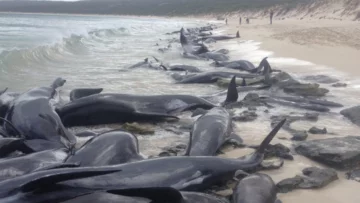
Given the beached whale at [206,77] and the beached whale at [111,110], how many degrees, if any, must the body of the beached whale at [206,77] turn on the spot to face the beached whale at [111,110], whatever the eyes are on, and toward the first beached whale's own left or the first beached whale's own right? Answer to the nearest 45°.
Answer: approximately 90° to the first beached whale's own left

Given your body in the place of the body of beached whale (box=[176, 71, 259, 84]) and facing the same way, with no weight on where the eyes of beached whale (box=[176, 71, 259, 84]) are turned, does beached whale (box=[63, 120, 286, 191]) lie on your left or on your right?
on your left

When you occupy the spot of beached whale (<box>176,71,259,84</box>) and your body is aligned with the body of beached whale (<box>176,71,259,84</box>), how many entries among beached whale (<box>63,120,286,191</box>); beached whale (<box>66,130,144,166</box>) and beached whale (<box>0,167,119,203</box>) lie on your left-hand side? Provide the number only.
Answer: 3

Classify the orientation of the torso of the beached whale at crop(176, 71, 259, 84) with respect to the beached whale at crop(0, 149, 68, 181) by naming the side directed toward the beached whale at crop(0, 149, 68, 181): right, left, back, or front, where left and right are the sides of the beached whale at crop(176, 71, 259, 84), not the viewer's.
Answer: left

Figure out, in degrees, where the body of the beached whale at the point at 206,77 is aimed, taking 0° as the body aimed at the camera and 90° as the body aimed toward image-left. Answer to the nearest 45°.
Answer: approximately 90°

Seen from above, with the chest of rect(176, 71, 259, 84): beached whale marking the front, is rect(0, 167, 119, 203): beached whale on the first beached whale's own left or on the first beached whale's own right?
on the first beached whale's own left

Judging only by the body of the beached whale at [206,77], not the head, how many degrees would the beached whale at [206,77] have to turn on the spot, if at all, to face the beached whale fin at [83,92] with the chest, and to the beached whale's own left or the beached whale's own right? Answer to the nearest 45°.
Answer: approximately 45° to the beached whale's own left

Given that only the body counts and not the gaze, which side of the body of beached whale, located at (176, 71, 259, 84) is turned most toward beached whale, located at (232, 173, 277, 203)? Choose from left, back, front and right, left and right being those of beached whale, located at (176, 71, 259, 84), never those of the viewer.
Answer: left
